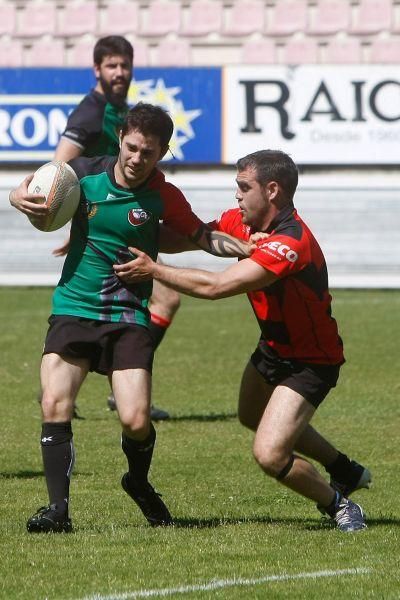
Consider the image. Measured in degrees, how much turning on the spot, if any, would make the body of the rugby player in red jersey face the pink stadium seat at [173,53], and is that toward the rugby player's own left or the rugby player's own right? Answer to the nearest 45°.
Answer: approximately 90° to the rugby player's own right

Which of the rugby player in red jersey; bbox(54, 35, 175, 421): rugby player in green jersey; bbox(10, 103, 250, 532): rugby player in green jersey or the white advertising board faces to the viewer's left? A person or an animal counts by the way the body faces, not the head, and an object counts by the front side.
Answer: the rugby player in red jersey

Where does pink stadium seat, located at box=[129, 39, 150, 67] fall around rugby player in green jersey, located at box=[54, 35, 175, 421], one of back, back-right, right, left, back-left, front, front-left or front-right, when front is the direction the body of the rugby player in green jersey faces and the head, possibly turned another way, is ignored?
back-left

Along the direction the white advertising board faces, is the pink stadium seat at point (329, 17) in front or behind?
behind

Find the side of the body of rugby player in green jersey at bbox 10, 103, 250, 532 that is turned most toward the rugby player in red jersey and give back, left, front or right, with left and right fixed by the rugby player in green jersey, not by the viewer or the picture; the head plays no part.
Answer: left

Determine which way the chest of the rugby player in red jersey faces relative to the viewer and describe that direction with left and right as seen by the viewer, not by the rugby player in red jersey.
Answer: facing to the left of the viewer

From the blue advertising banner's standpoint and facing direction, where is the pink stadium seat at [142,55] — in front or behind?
behind

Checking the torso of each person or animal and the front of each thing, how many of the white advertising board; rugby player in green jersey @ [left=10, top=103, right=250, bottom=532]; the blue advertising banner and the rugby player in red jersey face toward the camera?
3

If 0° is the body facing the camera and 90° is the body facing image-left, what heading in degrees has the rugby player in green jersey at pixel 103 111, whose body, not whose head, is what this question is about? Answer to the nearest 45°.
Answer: approximately 315°

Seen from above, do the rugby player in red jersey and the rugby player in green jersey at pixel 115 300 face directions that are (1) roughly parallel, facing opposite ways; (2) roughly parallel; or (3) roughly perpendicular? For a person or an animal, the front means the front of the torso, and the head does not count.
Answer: roughly perpendicular

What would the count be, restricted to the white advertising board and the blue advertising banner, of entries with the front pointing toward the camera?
2

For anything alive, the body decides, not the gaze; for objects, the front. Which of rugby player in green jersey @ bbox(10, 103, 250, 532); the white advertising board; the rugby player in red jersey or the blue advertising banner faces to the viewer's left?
the rugby player in red jersey

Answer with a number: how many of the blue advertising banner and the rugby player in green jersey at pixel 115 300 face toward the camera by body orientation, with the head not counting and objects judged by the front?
2

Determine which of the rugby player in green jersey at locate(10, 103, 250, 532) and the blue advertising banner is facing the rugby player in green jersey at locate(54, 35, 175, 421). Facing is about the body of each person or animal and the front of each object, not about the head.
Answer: the blue advertising banner
